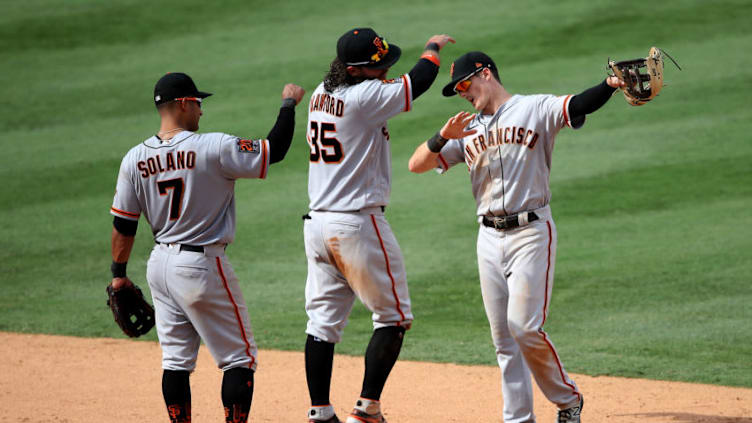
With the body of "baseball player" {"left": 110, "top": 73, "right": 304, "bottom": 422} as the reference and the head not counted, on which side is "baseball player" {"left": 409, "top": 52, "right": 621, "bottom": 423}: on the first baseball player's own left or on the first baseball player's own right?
on the first baseball player's own right

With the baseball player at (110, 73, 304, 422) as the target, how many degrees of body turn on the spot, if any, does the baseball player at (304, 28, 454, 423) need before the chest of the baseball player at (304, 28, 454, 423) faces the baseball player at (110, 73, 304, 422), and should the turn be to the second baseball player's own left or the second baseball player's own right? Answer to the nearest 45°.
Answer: approximately 135° to the second baseball player's own left

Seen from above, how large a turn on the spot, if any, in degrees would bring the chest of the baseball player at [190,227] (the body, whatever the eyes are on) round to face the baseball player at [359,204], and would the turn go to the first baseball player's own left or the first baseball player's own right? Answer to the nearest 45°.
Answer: approximately 45° to the first baseball player's own right

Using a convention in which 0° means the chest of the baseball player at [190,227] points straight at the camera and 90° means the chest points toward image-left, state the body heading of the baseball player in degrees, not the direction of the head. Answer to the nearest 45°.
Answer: approximately 225°

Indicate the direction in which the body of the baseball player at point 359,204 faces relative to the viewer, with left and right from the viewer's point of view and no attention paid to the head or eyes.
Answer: facing away from the viewer and to the right of the viewer

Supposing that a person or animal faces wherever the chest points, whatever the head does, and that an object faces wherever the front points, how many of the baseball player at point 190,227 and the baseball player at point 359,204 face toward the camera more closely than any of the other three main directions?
0
